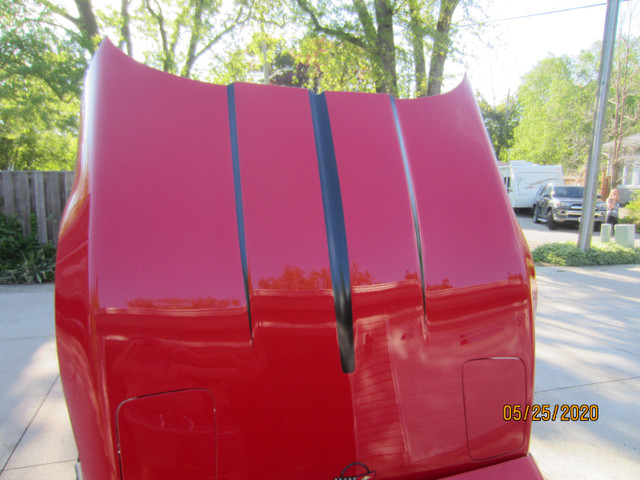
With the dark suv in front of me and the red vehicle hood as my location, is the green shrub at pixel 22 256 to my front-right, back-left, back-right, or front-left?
front-left

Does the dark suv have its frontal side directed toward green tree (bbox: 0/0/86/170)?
no

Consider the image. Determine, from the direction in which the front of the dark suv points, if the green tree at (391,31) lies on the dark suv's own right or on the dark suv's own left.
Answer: on the dark suv's own right

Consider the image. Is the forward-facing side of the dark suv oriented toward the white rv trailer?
no

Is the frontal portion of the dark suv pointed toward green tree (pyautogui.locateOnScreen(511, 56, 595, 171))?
no

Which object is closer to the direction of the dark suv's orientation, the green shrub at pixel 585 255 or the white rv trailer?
the green shrub

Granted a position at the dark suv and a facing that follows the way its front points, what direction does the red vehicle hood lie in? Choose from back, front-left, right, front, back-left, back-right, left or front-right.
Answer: front-right
